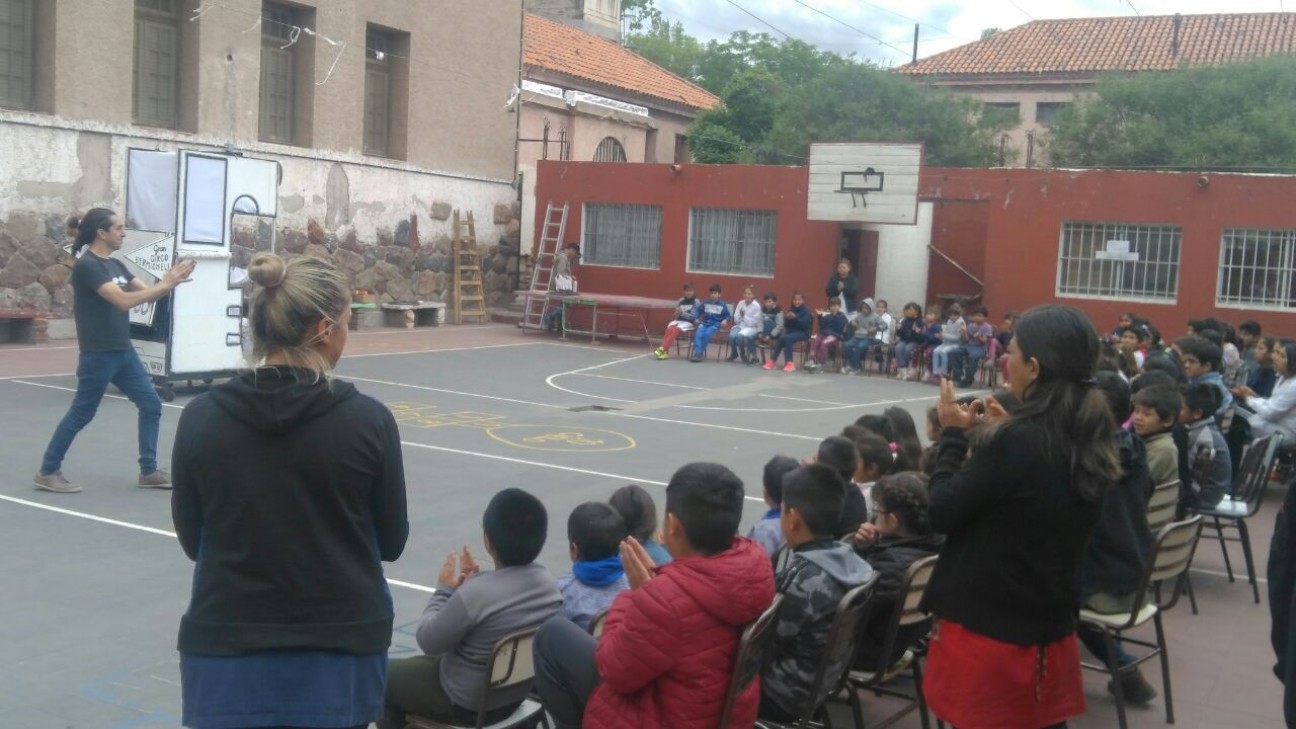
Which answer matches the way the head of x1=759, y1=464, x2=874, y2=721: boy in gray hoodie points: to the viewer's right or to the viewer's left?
to the viewer's left

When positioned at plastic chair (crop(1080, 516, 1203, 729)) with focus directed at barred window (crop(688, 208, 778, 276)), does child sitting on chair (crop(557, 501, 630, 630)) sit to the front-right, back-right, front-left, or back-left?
back-left

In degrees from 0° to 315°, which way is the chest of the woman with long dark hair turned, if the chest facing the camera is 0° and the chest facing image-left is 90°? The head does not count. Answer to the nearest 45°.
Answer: approximately 135°

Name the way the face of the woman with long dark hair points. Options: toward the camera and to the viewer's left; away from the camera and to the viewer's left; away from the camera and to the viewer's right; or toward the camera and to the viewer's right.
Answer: away from the camera and to the viewer's left

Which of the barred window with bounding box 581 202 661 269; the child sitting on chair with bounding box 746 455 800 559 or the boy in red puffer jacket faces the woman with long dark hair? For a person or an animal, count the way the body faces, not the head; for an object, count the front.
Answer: the barred window

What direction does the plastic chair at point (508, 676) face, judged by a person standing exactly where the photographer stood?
facing away from the viewer and to the left of the viewer

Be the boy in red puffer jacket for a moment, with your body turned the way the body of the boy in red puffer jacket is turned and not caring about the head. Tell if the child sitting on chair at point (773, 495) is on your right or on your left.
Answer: on your right

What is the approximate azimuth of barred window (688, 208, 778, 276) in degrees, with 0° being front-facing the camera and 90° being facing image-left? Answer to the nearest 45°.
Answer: approximately 0°

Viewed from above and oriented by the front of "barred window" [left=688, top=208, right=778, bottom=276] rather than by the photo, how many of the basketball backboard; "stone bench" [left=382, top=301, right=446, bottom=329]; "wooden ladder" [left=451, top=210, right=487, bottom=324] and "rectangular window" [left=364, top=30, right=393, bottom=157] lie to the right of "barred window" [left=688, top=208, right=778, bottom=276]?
3

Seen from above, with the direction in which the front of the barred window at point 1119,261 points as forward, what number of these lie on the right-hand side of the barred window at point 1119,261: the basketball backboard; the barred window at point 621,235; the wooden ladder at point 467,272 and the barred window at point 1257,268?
3

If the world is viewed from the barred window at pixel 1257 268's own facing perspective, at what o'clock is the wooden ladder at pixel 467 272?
The wooden ladder is roughly at 3 o'clock from the barred window.

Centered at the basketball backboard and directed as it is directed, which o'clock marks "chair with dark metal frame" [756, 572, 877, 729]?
The chair with dark metal frame is roughly at 12 o'clock from the basketball backboard.

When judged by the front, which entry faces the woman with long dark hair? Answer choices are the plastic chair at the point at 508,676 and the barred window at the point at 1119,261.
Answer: the barred window
